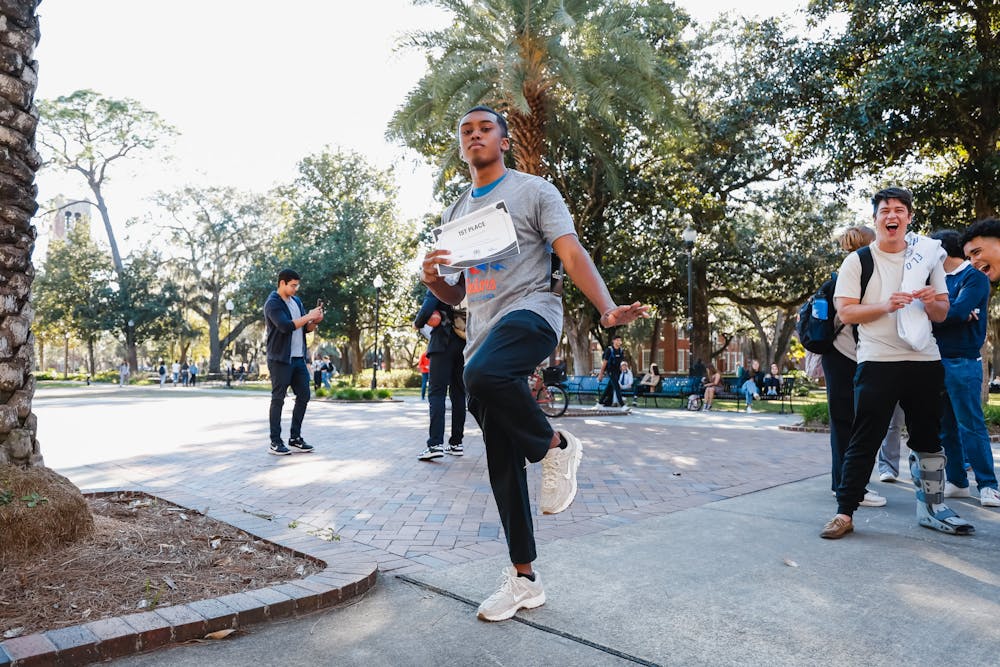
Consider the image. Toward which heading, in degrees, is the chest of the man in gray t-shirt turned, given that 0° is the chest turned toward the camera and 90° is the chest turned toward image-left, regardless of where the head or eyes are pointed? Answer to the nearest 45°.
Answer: approximately 45°

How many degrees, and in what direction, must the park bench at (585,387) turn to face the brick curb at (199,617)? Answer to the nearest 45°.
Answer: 0° — it already faces it
